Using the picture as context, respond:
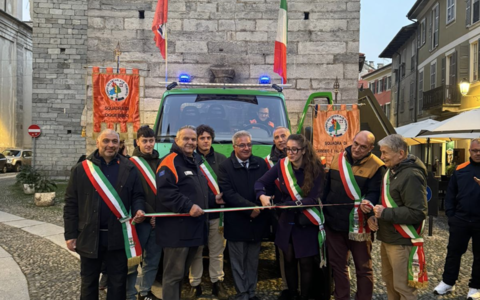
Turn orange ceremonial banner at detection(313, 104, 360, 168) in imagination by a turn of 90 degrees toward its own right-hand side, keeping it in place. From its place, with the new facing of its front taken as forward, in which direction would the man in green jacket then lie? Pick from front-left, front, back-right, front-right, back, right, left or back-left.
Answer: left

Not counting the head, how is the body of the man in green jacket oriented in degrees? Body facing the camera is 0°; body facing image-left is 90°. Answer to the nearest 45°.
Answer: approximately 90°

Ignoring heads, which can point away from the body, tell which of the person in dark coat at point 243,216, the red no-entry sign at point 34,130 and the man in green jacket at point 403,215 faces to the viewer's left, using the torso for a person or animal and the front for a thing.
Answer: the man in green jacket

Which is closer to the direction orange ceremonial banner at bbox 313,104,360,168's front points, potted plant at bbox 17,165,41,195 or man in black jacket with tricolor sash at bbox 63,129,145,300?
the man in black jacket with tricolor sash

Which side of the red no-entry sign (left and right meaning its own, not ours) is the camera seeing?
front

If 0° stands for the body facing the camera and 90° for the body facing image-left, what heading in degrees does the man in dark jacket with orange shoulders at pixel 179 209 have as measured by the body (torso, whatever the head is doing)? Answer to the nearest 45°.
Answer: approximately 315°

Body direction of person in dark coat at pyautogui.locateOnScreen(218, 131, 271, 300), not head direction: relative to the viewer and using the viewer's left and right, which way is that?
facing the viewer

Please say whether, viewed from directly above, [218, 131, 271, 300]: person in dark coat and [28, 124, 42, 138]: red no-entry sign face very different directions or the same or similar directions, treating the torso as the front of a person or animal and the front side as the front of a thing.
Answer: same or similar directions

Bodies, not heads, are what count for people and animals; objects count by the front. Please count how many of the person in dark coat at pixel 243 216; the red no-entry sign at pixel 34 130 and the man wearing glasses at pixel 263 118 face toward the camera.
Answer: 3

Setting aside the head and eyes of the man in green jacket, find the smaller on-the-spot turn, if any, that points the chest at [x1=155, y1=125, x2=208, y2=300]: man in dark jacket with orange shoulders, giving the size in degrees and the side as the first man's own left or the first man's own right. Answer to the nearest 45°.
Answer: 0° — they already face them

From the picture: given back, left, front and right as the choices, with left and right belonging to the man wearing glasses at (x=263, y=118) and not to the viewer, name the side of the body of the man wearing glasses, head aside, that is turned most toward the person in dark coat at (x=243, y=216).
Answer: front

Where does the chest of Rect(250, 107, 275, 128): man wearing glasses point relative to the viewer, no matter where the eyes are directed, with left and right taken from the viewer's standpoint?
facing the viewer

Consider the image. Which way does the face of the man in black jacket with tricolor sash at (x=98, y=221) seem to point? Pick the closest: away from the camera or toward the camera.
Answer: toward the camera

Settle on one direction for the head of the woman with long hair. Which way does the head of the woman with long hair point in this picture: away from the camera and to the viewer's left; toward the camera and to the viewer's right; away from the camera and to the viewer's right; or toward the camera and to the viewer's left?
toward the camera and to the viewer's left
